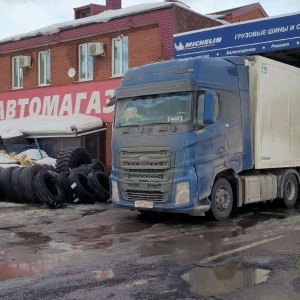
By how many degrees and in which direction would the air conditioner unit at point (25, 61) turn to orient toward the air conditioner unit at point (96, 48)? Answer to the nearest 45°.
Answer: approximately 90° to its left

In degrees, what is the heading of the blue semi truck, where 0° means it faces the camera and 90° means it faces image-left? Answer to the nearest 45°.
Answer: approximately 45°

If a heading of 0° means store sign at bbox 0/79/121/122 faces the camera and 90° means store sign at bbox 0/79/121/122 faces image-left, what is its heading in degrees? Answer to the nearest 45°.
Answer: approximately 45°

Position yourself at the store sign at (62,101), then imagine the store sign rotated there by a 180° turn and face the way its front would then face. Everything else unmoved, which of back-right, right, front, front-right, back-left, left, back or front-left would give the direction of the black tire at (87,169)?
back-right

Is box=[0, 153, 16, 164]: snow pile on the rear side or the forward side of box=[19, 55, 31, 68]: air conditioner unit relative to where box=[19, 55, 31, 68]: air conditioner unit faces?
on the forward side

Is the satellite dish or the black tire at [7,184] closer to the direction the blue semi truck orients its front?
the black tire

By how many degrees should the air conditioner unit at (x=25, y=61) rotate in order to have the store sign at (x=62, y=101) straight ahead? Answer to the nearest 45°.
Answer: approximately 90° to its left

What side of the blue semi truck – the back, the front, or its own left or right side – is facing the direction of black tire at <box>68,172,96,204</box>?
right

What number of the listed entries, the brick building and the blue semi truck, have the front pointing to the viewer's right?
0

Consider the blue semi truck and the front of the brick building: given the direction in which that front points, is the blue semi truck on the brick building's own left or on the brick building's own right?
on the brick building's own left
